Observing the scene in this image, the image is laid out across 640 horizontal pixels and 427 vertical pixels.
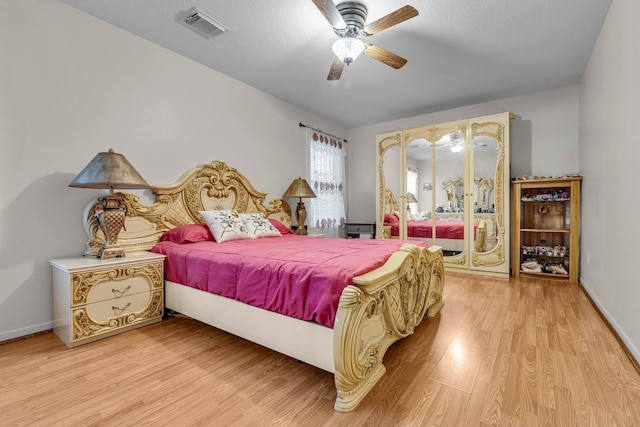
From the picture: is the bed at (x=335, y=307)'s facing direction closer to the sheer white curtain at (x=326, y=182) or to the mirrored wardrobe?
the mirrored wardrobe

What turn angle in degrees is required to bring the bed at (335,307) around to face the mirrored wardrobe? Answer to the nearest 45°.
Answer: approximately 90° to its left

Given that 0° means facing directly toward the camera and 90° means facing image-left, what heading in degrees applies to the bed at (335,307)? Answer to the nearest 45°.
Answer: approximately 315°

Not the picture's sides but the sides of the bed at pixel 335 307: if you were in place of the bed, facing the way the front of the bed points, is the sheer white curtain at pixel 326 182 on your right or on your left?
on your left

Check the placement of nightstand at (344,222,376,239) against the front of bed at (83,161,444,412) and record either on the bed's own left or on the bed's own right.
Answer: on the bed's own left

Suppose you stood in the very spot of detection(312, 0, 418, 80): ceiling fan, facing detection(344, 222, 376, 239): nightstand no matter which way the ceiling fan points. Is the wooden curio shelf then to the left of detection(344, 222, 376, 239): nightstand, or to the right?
right

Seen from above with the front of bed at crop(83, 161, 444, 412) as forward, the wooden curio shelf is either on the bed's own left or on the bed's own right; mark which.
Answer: on the bed's own left

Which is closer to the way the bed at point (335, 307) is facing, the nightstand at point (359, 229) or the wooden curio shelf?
the wooden curio shelf

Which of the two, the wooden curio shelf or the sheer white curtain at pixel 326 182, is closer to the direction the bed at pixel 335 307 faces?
the wooden curio shelf
